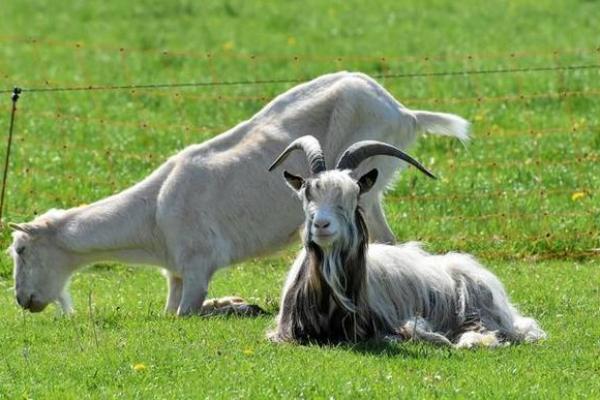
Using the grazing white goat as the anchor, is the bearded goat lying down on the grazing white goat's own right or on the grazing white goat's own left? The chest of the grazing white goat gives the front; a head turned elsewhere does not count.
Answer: on the grazing white goat's own left

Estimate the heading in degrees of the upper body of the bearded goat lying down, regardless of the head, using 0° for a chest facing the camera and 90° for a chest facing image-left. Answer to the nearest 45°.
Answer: approximately 45°

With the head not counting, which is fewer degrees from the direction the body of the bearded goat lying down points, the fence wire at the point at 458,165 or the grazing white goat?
the grazing white goat

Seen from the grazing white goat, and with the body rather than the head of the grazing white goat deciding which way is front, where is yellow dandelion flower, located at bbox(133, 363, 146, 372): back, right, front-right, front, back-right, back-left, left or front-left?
left

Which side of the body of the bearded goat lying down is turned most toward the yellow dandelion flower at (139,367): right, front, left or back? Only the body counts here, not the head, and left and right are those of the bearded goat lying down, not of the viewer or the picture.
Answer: front

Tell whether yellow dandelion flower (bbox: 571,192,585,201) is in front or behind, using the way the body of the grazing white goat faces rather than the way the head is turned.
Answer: behind

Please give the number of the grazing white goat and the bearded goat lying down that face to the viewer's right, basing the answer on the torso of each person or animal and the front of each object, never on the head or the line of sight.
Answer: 0

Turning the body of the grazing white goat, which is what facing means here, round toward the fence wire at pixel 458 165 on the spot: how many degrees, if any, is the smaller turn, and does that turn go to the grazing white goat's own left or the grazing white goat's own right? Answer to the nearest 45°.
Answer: approximately 135° to the grazing white goat's own right

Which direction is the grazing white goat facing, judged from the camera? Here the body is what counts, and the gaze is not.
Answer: to the viewer's left

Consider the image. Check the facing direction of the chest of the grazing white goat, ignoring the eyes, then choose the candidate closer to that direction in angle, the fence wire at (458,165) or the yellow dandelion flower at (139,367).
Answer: the yellow dandelion flower
